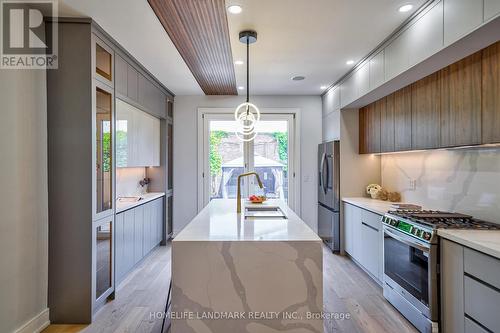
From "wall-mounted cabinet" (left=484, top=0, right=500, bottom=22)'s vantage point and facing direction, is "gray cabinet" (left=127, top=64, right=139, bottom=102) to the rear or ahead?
ahead

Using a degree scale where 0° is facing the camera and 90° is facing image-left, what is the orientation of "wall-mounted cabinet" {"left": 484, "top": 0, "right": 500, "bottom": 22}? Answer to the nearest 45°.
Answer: approximately 45°

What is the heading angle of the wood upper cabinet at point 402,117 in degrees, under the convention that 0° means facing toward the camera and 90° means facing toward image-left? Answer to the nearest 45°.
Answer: approximately 45°

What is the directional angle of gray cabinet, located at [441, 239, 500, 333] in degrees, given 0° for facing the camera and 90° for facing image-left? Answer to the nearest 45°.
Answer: approximately 45°

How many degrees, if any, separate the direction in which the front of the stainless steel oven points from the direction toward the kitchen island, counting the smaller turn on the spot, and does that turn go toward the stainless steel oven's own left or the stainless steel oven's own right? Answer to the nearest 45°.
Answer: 0° — it already faces it

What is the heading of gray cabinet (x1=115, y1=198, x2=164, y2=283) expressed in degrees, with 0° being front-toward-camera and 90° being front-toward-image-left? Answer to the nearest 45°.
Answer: approximately 315°

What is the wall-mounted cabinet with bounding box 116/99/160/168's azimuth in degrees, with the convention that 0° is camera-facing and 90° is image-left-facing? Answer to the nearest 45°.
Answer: approximately 315°

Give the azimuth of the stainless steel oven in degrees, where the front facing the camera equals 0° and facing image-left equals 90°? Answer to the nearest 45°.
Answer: approximately 45°

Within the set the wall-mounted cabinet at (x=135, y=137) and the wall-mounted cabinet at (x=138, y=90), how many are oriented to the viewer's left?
0

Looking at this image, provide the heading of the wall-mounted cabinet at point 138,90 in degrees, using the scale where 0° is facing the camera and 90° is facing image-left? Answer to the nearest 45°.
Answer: approximately 315°

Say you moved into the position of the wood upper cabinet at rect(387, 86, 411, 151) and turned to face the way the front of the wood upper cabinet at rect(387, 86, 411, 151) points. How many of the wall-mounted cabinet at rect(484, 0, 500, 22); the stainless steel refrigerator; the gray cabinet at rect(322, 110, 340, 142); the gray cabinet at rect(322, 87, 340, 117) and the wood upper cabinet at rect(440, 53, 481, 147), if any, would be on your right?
3

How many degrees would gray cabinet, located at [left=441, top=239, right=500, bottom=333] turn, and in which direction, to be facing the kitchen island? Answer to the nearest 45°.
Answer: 0° — it already faces it

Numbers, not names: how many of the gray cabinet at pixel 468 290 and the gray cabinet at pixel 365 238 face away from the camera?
0

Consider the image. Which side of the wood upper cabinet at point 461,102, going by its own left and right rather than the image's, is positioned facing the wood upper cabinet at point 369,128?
right
